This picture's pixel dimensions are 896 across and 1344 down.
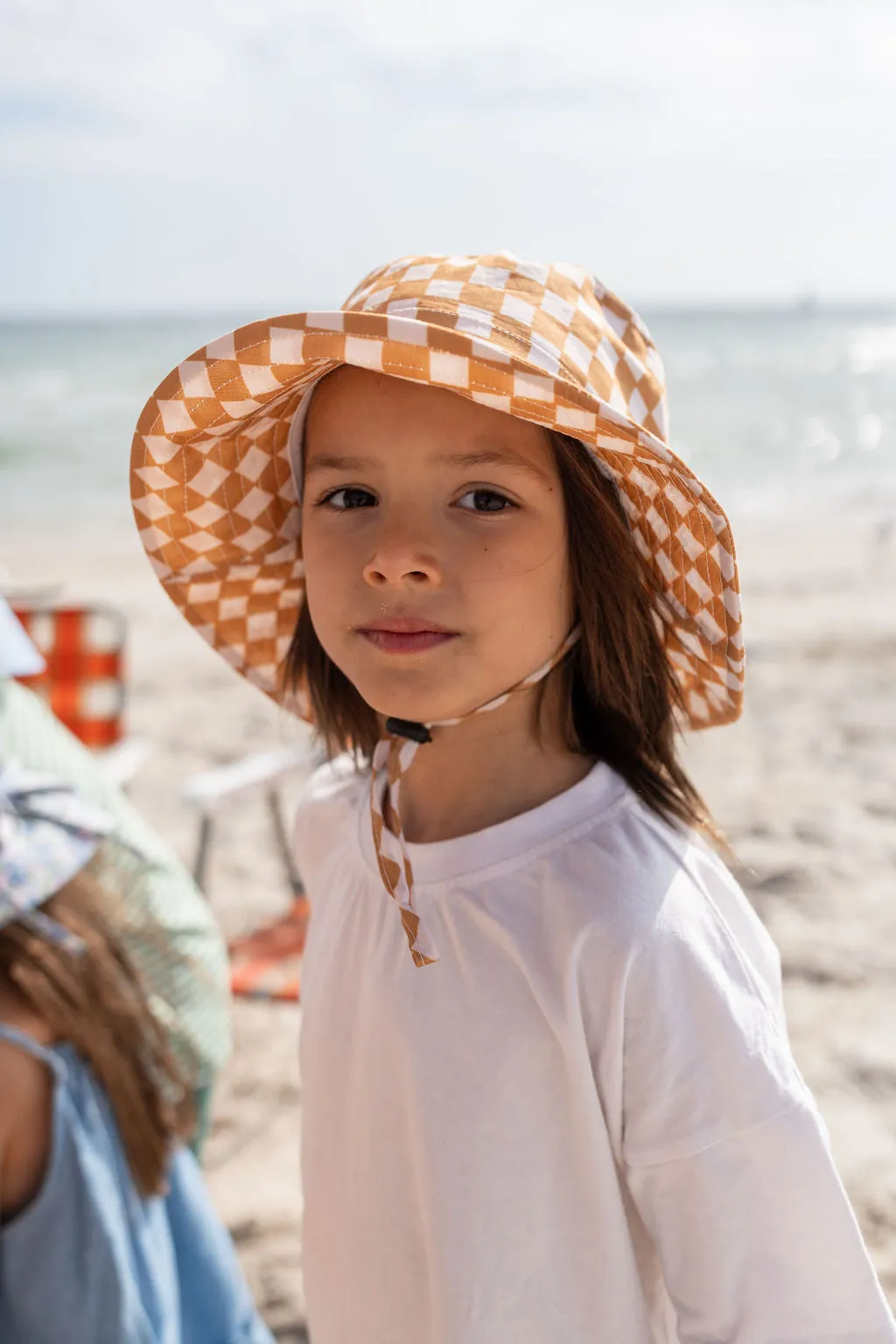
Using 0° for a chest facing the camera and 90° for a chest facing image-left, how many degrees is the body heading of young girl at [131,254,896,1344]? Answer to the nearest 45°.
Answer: approximately 45°

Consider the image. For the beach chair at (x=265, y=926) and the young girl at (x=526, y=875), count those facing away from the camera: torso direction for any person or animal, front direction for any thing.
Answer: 0

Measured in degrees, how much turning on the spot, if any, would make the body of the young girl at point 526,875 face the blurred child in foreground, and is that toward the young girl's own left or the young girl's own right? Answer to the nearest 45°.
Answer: approximately 90° to the young girl's own right

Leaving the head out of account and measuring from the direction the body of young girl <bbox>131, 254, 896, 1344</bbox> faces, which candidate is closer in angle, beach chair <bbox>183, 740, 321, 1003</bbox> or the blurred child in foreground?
the blurred child in foreground

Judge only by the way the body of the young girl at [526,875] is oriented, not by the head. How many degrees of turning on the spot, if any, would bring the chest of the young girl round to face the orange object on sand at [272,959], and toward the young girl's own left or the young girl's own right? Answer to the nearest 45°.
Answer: approximately 135° to the young girl's own right
